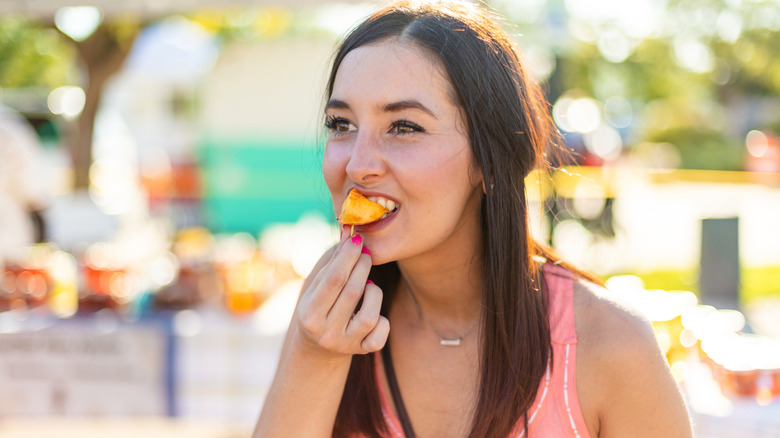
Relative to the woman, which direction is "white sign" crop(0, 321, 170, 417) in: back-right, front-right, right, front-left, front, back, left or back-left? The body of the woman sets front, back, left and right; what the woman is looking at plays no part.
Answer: right

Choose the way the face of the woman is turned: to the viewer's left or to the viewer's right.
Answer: to the viewer's left

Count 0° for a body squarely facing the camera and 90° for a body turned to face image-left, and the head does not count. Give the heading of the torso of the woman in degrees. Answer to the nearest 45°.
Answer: approximately 45°

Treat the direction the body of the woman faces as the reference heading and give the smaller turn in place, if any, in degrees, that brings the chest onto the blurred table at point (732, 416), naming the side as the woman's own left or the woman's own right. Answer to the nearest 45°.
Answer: approximately 180°

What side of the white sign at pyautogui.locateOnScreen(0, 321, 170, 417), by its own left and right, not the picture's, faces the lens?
front

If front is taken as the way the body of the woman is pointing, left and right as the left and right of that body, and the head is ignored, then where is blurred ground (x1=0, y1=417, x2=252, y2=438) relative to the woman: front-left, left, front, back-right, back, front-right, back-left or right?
right

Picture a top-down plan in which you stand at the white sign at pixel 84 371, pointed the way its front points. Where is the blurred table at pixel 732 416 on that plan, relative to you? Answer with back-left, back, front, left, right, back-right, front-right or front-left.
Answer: front-left

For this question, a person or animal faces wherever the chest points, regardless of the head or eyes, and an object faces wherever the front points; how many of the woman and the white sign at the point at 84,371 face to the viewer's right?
0

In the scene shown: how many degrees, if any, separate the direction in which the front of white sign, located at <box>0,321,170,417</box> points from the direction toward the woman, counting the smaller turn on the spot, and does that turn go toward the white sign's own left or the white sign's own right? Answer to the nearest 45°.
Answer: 0° — it already faces them
